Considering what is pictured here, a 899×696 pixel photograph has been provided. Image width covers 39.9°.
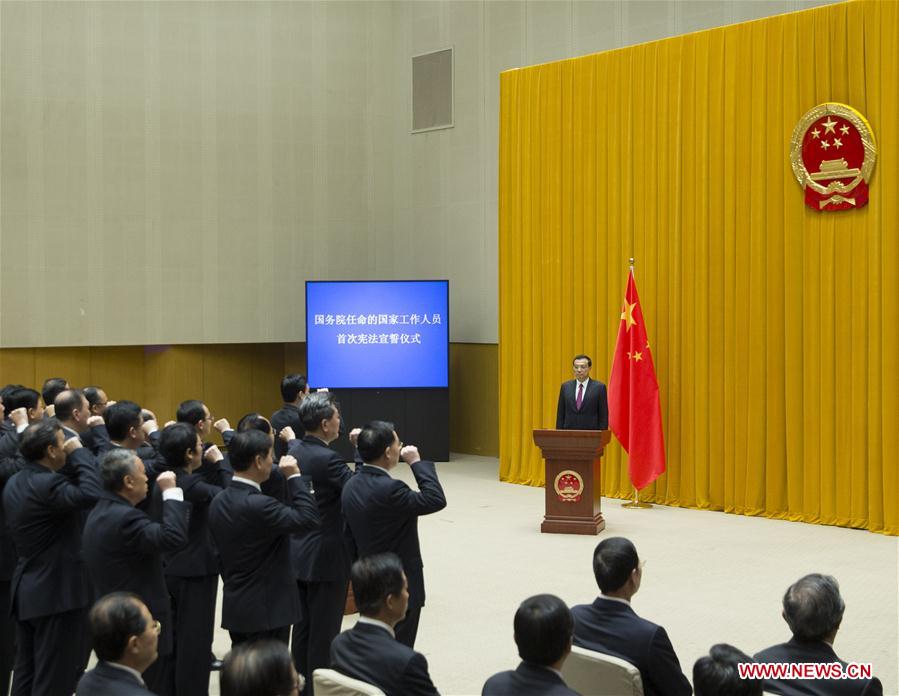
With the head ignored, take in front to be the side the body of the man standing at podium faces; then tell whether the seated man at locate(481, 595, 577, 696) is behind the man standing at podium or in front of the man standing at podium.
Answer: in front

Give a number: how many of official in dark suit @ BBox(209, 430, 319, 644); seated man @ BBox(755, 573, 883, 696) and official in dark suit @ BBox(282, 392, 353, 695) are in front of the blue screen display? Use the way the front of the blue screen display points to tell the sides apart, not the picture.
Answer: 3

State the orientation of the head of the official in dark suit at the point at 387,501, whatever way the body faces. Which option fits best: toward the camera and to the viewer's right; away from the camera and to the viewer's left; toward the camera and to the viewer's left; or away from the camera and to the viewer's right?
away from the camera and to the viewer's right

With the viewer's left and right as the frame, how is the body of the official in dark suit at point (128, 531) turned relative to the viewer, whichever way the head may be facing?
facing away from the viewer and to the right of the viewer

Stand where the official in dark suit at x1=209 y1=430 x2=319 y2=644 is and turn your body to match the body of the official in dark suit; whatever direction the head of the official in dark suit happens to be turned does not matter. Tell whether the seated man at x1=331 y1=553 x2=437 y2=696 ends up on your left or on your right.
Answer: on your right

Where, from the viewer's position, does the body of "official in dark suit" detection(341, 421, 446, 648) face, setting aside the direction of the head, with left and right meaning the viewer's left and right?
facing away from the viewer and to the right of the viewer

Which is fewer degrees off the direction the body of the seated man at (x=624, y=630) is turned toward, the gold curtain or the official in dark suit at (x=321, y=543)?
the gold curtain

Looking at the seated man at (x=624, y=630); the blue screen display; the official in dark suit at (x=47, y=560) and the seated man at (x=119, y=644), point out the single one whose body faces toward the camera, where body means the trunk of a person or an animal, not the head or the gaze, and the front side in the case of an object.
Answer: the blue screen display

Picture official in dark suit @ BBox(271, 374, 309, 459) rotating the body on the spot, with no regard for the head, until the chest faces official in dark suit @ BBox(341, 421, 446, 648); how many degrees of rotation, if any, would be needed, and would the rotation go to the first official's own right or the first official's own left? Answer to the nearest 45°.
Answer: approximately 135° to the first official's own right

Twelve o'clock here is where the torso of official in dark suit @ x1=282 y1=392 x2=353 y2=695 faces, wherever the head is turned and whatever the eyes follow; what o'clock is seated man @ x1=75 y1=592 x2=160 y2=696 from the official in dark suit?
The seated man is roughly at 5 o'clock from the official in dark suit.

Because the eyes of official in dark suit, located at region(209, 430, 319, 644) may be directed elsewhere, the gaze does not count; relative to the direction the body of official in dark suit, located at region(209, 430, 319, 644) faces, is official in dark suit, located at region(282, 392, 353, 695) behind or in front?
in front

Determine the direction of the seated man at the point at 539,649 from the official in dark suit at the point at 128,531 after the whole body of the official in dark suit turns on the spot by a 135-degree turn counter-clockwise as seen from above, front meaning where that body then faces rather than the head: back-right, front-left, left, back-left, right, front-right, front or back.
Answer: back-left

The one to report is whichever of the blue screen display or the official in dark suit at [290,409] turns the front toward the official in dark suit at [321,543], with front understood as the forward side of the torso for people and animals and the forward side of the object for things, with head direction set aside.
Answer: the blue screen display

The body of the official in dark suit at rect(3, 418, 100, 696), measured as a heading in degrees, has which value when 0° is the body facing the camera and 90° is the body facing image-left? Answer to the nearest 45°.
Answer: approximately 225°

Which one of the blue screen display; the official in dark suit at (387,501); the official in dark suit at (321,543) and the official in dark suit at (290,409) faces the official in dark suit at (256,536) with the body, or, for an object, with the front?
the blue screen display

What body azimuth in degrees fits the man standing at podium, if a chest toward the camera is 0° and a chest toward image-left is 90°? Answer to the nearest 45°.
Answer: approximately 0°

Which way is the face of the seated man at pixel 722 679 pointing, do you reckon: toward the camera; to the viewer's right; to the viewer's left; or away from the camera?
away from the camera

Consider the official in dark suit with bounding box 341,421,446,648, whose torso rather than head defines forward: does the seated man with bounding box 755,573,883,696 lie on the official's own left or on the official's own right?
on the official's own right
